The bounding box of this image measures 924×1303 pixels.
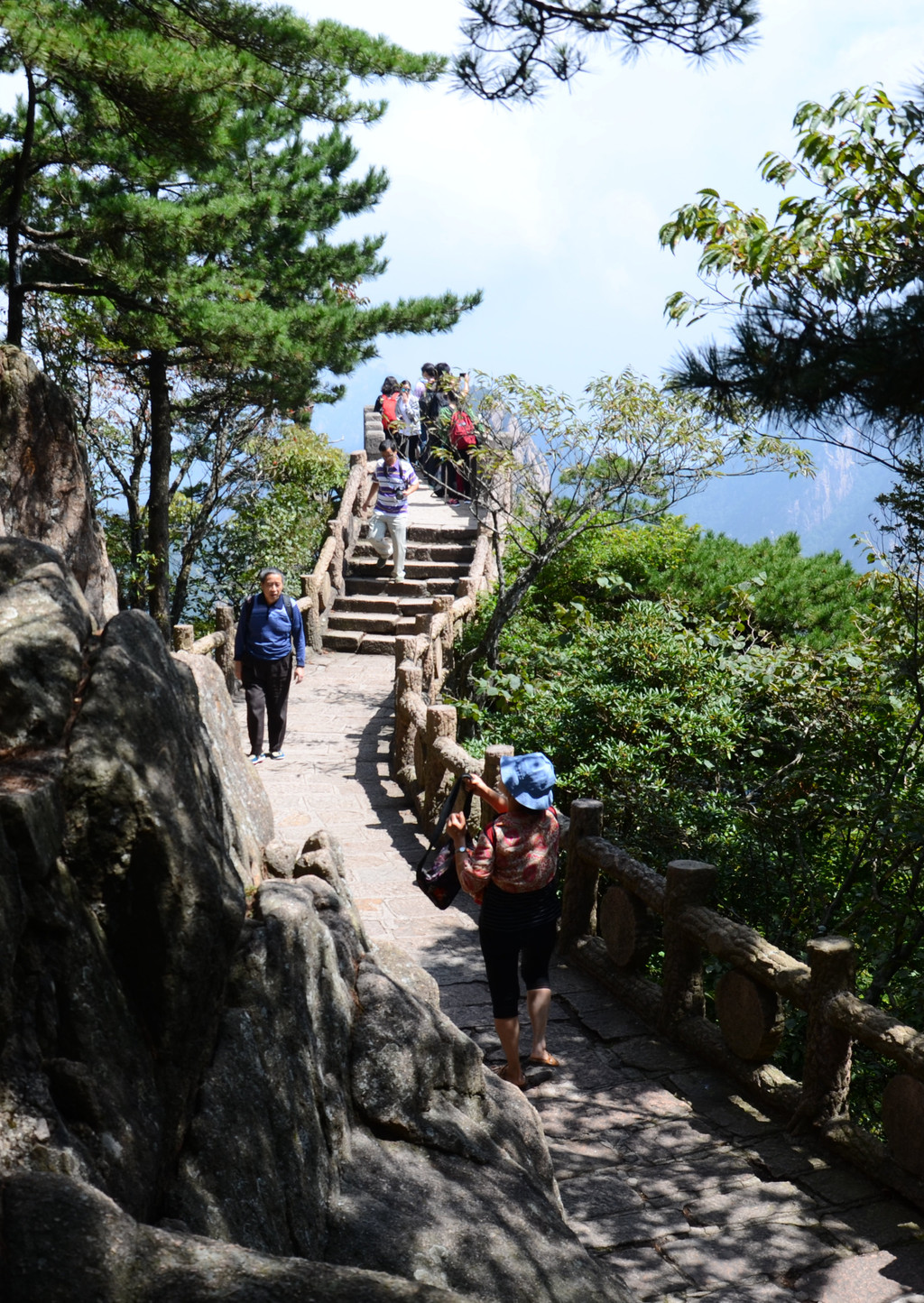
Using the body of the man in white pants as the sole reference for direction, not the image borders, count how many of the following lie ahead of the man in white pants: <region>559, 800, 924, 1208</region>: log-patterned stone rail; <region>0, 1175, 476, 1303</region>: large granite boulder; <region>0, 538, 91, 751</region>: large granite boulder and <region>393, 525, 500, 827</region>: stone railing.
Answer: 4

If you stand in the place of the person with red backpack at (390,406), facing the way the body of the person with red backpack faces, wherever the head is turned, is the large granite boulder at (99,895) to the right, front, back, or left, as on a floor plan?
back

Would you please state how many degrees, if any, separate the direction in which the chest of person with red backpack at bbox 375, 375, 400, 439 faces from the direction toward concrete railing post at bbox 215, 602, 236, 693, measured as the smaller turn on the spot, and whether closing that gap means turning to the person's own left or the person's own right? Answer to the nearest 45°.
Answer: approximately 180°

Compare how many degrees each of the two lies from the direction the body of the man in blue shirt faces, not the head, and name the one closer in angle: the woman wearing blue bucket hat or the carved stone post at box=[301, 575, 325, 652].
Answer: the woman wearing blue bucket hat

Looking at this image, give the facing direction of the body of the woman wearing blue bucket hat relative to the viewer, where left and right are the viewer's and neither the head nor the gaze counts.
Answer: facing away from the viewer and to the left of the viewer

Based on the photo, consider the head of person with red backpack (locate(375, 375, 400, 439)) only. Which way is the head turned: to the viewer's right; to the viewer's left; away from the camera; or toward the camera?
away from the camera

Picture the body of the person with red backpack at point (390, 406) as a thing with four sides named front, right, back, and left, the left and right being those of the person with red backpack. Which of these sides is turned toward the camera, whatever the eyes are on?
back

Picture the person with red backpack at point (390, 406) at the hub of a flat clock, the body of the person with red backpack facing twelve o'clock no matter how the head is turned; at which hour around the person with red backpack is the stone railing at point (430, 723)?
The stone railing is roughly at 6 o'clock from the person with red backpack.

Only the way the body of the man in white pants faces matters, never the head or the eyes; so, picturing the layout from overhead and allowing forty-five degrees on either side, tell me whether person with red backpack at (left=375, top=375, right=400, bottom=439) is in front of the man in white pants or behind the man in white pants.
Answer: behind

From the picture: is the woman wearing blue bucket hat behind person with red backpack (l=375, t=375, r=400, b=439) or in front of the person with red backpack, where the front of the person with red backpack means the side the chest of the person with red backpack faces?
behind

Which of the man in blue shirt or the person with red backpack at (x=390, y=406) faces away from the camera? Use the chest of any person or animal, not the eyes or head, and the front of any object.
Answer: the person with red backpack

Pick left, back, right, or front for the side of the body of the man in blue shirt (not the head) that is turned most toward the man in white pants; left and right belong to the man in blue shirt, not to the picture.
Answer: back

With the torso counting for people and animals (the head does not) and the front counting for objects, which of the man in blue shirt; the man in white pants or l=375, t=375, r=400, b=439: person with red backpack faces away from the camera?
the person with red backpack

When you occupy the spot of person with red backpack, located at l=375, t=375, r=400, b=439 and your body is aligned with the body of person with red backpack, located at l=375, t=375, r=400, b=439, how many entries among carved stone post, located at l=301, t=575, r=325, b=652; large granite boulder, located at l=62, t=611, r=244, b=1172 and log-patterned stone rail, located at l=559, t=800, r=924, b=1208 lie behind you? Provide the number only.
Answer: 3

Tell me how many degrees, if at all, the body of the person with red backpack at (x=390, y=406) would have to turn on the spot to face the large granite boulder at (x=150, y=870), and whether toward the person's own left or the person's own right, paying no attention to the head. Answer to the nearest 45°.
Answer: approximately 180°
